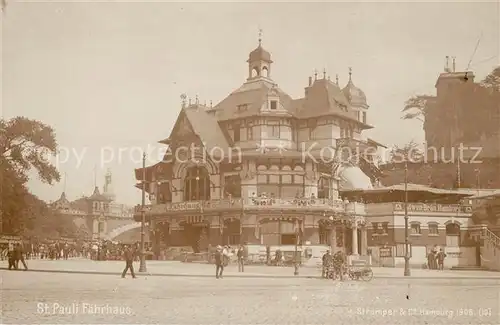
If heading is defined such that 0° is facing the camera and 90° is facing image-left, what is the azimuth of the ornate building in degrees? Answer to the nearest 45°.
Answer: approximately 0°
